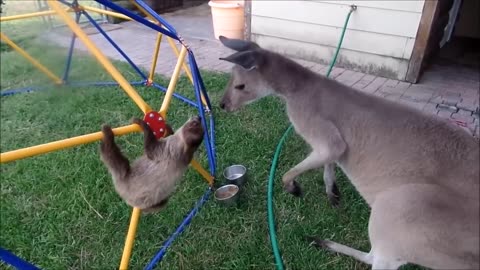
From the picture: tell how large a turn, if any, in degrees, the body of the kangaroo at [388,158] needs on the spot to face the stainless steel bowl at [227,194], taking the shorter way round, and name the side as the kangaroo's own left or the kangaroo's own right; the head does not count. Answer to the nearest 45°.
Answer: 0° — it already faces it

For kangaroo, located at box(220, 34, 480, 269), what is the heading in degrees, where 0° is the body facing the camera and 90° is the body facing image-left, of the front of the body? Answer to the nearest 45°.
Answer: approximately 90°

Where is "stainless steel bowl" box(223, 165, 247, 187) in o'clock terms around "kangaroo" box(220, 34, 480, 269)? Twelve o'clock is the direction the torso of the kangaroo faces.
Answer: The stainless steel bowl is roughly at 1 o'clock from the kangaroo.

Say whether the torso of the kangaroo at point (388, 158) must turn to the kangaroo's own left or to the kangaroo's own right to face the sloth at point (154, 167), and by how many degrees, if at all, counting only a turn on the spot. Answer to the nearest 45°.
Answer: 0° — it already faces it
